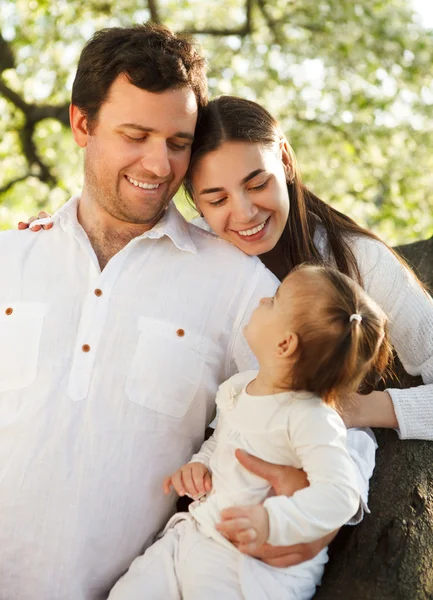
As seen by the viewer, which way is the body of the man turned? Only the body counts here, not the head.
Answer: toward the camera

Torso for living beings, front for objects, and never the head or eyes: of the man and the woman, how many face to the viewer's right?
0

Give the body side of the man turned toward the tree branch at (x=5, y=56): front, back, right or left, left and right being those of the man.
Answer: back

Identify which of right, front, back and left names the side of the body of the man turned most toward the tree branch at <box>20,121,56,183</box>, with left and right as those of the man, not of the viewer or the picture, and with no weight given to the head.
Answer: back

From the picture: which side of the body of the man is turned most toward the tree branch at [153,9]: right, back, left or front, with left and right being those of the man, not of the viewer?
back

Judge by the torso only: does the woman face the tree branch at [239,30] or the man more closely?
the man

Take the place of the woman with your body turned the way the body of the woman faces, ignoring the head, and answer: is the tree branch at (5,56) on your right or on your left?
on your right

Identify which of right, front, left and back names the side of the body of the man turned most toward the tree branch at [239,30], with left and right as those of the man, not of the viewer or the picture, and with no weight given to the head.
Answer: back

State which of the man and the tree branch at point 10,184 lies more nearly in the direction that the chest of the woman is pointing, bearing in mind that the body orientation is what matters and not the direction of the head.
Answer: the man

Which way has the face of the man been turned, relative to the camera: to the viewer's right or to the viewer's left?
to the viewer's right

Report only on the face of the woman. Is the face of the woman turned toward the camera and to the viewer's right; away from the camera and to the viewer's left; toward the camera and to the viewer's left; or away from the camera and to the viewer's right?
toward the camera and to the viewer's left
